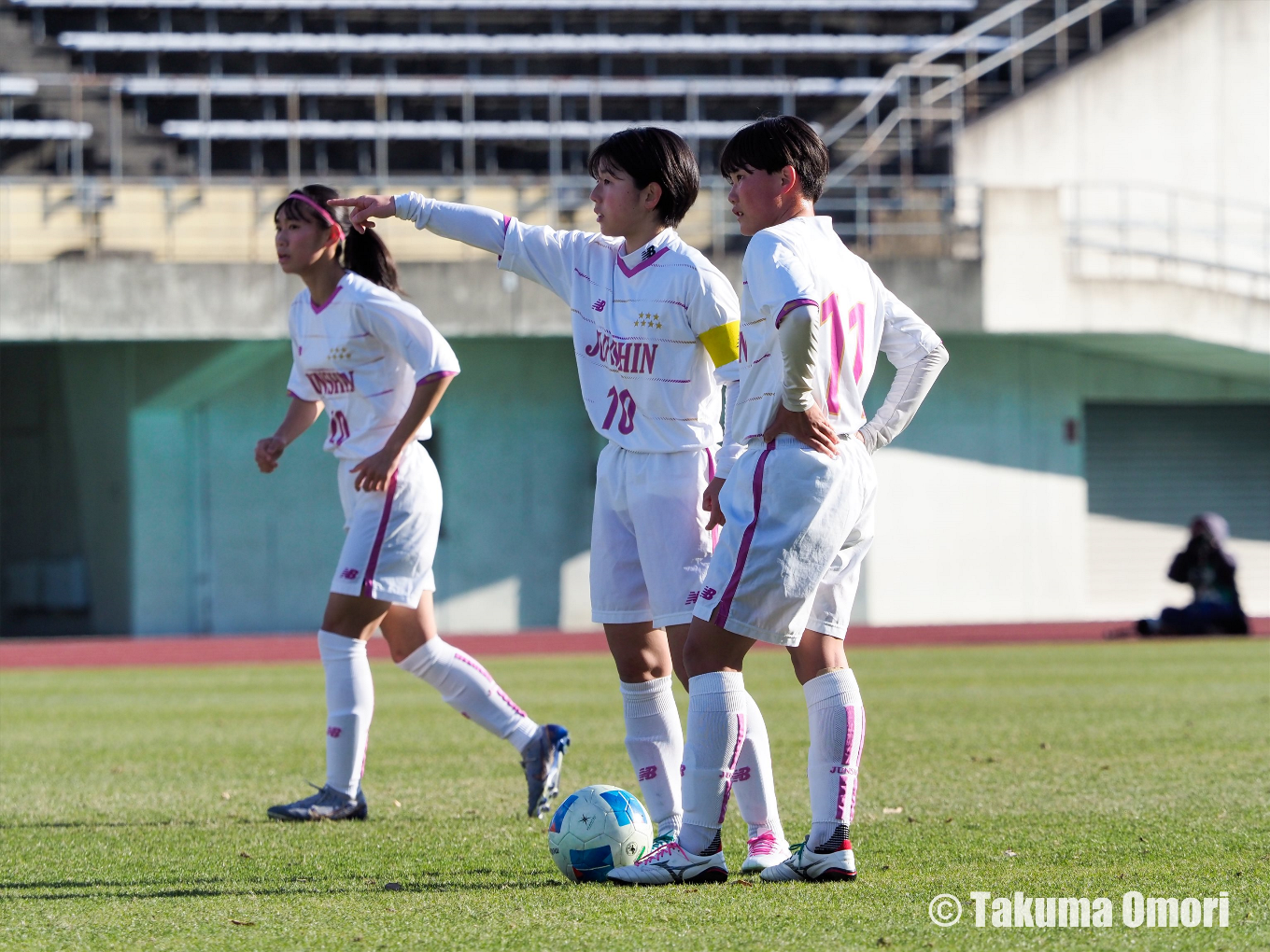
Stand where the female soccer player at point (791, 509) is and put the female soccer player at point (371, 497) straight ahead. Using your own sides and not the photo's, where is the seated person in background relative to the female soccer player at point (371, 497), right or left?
right

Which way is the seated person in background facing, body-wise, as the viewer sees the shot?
to the viewer's left

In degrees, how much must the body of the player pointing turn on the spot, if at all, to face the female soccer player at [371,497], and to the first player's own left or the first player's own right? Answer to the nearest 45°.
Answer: approximately 90° to the first player's own right

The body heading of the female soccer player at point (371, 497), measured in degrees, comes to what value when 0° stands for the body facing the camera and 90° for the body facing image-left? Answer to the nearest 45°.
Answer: approximately 45°

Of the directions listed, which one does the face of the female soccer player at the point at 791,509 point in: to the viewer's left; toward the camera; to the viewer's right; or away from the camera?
to the viewer's left

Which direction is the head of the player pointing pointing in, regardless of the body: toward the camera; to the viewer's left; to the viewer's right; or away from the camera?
to the viewer's left

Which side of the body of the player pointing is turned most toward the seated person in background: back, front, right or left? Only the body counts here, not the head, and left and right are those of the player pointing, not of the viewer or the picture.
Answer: back
